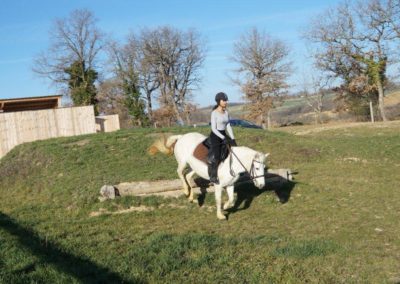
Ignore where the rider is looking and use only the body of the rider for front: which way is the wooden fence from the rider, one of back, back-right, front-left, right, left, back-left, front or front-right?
back

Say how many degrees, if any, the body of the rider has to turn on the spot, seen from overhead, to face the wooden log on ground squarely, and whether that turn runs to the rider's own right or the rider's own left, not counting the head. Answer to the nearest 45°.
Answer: approximately 180°

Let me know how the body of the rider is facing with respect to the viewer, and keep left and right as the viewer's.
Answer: facing the viewer and to the right of the viewer
